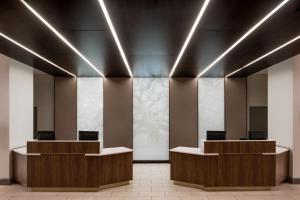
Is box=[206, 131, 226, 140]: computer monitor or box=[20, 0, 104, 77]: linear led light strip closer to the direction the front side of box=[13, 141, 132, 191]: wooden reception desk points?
the linear led light strip

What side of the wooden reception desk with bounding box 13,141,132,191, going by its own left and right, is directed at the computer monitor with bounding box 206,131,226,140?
left

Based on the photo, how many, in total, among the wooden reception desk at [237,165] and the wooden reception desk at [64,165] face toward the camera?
2

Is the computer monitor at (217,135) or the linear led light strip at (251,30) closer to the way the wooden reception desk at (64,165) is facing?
the linear led light strip

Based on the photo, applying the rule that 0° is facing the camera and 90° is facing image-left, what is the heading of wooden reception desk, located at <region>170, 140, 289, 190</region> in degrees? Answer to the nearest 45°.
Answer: approximately 0°

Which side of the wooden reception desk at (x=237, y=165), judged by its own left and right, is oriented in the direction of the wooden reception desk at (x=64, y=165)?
right

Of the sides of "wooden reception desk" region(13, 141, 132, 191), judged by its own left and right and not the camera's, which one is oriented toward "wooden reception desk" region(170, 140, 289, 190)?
left
